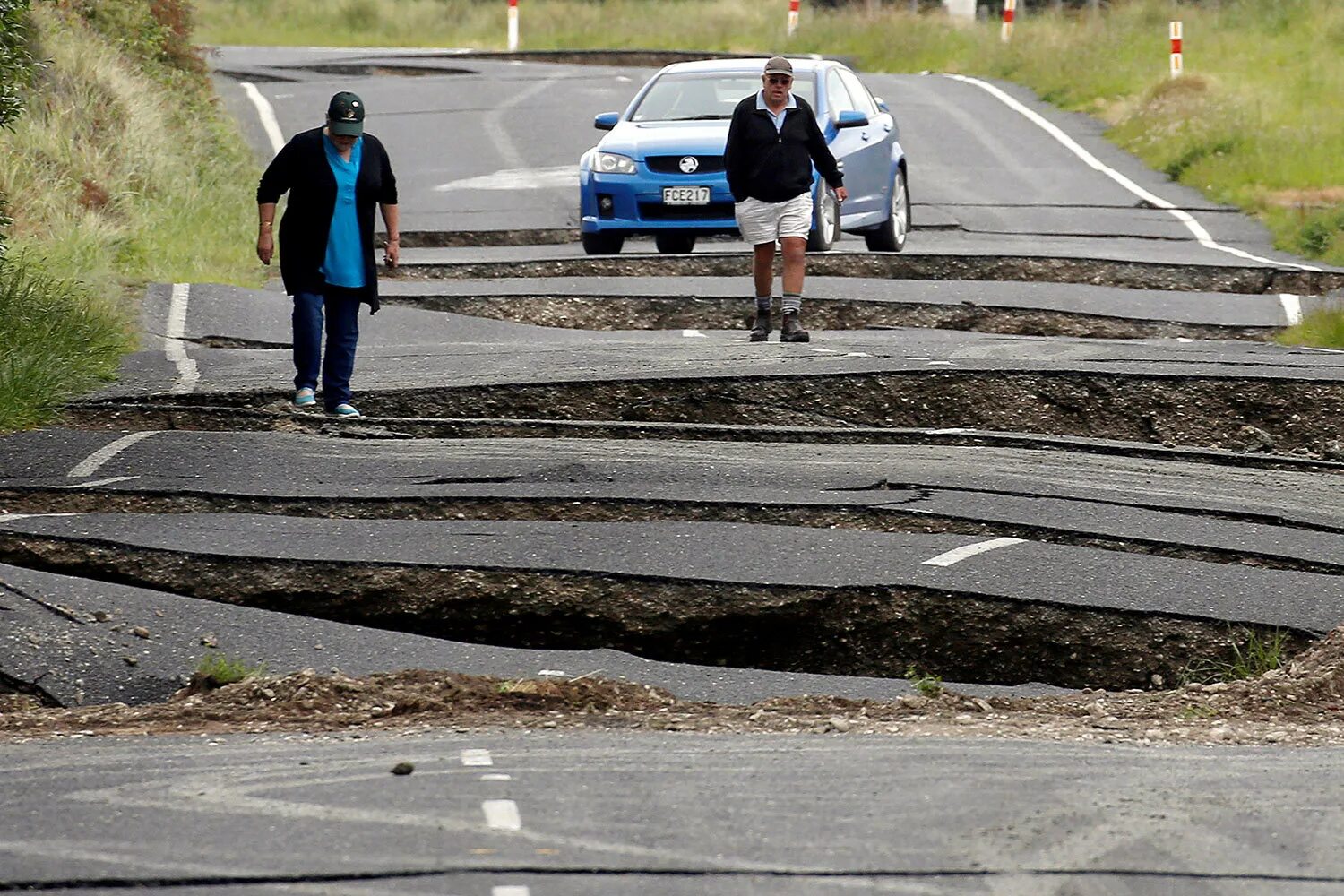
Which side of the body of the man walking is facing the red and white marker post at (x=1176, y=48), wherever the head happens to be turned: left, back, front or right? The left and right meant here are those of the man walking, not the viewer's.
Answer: back

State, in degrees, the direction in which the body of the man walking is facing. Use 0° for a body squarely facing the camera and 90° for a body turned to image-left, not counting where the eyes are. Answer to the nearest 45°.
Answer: approximately 0°

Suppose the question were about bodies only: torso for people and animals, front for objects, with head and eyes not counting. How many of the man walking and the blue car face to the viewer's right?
0

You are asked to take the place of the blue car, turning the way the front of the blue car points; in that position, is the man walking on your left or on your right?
on your left

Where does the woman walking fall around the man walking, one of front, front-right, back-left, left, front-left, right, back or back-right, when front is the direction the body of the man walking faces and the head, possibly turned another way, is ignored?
front-right

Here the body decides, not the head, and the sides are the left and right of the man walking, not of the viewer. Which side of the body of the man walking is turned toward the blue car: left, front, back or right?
back

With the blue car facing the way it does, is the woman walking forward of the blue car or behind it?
forward

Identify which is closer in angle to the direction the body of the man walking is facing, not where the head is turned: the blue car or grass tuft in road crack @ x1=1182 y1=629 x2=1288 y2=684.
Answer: the grass tuft in road crack

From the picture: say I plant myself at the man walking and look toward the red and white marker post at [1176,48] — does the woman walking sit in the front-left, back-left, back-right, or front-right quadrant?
back-left

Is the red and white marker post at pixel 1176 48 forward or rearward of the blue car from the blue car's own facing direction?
rearward

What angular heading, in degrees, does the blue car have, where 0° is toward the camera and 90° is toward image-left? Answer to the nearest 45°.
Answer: approximately 45°
